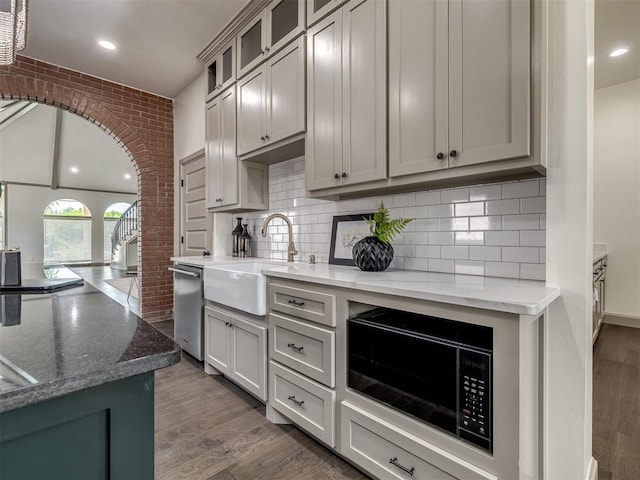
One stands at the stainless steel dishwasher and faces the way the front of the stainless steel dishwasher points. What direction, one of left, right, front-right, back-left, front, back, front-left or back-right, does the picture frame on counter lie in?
left

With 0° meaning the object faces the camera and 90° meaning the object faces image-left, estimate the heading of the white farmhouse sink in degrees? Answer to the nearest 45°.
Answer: approximately 45°

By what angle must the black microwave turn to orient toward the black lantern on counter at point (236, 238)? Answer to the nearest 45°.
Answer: approximately 90° to its right

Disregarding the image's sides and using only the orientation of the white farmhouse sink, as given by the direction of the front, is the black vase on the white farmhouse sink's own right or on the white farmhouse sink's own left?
on the white farmhouse sink's own left

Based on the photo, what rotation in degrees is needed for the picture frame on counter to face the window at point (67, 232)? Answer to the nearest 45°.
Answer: approximately 90° to its right

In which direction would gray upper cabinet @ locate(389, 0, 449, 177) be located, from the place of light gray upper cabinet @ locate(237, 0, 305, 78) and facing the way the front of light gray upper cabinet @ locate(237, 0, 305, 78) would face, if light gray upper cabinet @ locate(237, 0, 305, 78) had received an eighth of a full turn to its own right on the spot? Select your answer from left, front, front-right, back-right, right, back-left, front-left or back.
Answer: back-left

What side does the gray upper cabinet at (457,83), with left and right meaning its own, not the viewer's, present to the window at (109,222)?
right

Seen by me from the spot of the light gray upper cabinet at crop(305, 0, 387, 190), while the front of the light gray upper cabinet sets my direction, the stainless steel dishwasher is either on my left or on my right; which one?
on my right
